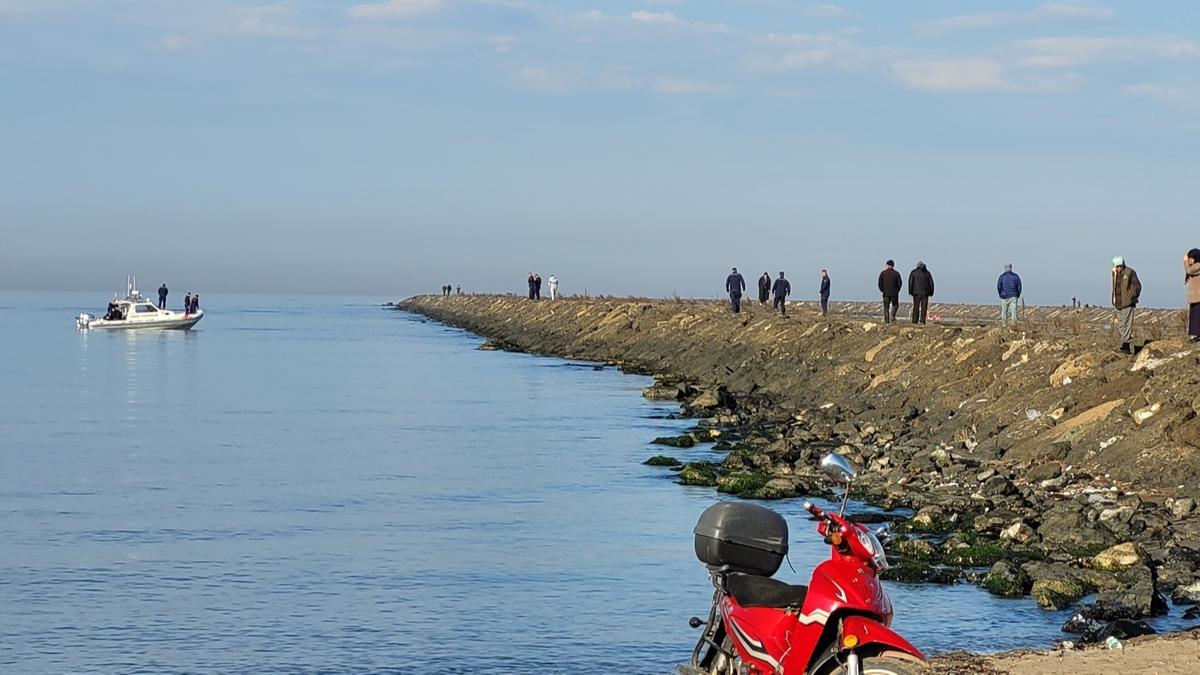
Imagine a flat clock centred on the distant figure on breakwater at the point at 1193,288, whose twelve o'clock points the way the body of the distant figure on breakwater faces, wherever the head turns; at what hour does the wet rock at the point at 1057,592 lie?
The wet rock is roughly at 9 o'clock from the distant figure on breakwater.

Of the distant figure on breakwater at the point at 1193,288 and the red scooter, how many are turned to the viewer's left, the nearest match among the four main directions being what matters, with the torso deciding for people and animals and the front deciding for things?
1

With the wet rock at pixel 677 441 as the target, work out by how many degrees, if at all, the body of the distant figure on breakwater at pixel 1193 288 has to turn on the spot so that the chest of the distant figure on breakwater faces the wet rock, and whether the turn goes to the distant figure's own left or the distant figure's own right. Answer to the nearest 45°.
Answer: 0° — they already face it

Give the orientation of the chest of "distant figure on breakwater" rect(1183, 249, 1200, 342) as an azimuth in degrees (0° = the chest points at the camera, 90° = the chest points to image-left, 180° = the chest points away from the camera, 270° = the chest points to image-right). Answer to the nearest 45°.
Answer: approximately 90°

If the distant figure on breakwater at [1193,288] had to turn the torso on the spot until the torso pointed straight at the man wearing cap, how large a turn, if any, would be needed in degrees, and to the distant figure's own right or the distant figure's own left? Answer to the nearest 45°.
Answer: approximately 45° to the distant figure's own right

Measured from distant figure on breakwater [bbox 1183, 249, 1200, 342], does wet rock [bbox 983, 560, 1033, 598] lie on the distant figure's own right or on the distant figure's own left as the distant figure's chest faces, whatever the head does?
on the distant figure's own left

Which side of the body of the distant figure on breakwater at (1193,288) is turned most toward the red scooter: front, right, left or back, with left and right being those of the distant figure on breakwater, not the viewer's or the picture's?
left
